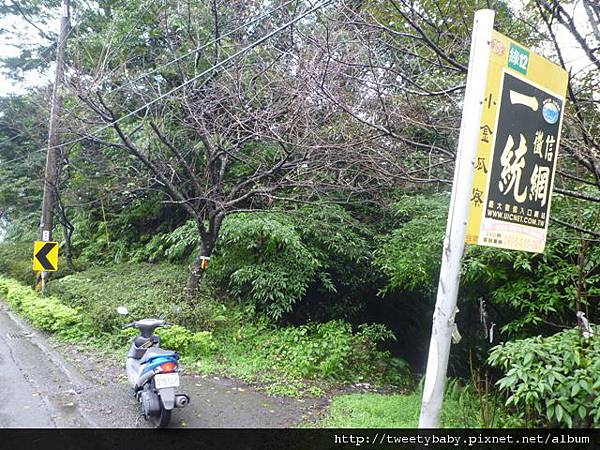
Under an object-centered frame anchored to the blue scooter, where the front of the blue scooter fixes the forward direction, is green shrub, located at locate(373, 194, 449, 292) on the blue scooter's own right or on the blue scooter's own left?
on the blue scooter's own right

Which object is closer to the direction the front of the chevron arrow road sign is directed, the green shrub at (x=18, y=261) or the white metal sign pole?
the white metal sign pole

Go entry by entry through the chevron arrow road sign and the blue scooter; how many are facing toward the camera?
1

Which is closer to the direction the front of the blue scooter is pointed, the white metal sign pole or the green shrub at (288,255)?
the green shrub

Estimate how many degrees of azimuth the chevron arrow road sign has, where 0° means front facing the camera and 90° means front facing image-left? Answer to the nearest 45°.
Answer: approximately 0°

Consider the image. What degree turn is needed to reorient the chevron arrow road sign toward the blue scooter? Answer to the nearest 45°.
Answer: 0° — it already faces it

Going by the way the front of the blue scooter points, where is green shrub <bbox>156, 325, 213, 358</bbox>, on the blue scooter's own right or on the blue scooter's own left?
on the blue scooter's own right

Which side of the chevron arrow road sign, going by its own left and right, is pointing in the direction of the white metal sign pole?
front

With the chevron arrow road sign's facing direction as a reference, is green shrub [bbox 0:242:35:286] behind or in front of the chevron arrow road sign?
behind

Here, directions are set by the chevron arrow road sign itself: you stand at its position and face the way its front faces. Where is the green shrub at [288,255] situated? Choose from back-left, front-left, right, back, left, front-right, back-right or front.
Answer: front-left
